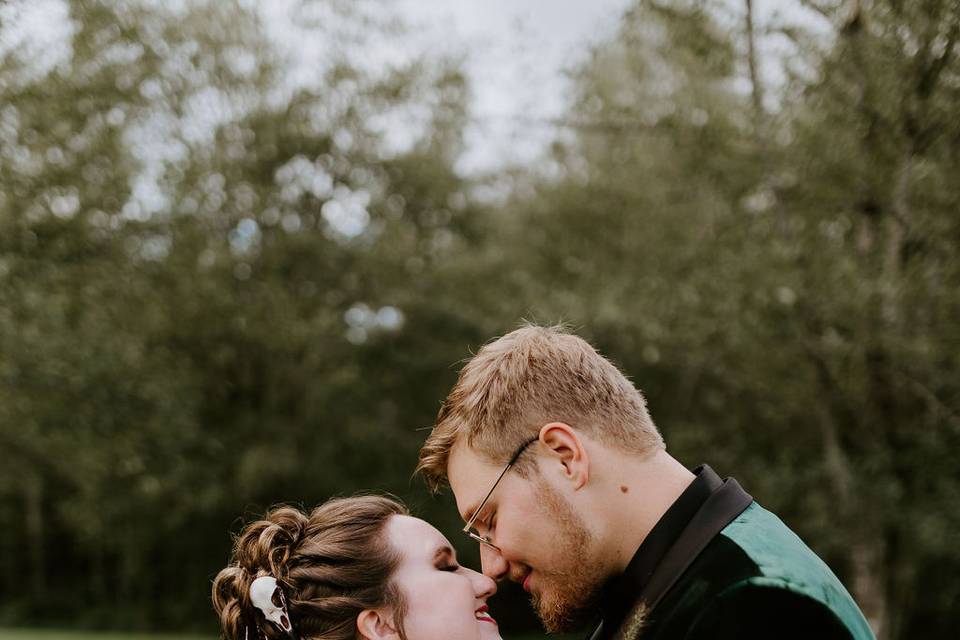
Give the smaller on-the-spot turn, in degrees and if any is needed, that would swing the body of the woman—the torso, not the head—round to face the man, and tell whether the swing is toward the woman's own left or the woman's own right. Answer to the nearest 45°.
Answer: approximately 45° to the woman's own right

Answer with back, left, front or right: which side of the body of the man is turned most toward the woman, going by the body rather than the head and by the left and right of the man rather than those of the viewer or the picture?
front

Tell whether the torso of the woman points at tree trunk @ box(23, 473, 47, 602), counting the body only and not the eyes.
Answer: no

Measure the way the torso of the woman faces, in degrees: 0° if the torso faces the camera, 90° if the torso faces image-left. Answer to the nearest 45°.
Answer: approximately 270°

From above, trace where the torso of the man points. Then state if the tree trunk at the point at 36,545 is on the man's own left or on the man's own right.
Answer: on the man's own right

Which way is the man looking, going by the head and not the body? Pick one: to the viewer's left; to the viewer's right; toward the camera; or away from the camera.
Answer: to the viewer's left

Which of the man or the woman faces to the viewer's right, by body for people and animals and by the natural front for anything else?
the woman

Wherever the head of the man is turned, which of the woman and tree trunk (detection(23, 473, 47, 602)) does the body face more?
the woman

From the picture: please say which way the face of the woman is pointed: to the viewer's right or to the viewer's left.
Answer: to the viewer's right

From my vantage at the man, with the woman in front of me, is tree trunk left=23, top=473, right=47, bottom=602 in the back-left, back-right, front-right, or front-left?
front-right

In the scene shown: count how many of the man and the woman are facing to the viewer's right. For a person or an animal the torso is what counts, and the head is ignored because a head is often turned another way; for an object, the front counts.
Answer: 1

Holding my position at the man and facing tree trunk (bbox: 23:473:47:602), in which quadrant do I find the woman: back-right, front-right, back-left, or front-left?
front-left

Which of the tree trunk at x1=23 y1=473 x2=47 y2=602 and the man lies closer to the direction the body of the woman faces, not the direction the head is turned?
the man

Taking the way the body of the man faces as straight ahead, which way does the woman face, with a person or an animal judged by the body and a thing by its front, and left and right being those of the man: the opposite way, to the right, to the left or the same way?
the opposite way

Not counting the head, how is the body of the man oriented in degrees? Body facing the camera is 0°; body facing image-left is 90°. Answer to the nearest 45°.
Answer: approximately 90°
